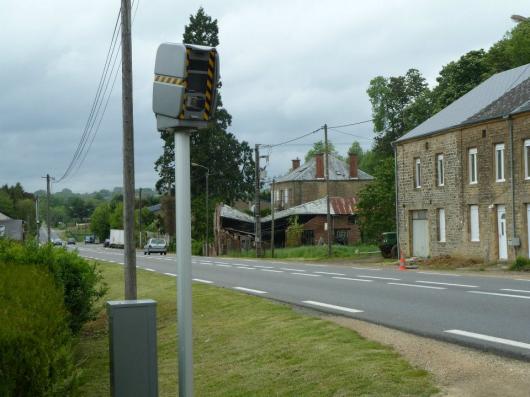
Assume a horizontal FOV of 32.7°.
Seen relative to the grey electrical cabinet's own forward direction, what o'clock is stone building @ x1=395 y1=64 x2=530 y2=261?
The stone building is roughly at 7 o'clock from the grey electrical cabinet.

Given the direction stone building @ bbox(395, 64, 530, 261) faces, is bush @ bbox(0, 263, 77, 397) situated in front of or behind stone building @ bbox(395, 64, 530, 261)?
in front

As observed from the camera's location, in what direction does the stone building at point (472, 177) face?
facing the viewer and to the left of the viewer

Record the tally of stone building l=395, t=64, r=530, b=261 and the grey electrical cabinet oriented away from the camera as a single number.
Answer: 0

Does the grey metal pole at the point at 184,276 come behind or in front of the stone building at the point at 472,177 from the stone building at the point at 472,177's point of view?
in front

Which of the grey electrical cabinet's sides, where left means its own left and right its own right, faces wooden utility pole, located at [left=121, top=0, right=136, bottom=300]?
back

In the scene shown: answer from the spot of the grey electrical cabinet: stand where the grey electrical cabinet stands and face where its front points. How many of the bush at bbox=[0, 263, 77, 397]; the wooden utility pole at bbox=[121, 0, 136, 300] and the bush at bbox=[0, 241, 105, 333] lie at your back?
2

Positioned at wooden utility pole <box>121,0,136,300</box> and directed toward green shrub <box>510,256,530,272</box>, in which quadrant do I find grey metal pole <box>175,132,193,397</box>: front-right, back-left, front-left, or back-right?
back-right

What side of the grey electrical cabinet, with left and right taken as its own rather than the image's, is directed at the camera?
front

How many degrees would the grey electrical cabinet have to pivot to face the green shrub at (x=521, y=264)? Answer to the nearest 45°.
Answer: approximately 135° to its left

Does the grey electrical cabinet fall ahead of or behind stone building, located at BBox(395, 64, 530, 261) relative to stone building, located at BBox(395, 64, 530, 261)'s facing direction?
ahead

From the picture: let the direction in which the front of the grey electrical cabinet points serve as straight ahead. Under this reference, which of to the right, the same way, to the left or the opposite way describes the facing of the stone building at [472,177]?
to the right
